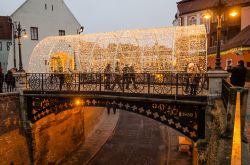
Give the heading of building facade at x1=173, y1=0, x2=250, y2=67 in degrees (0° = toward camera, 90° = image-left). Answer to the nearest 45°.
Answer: approximately 45°

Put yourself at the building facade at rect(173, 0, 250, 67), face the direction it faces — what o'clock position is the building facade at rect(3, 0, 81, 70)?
the building facade at rect(3, 0, 81, 70) is roughly at 1 o'clock from the building facade at rect(173, 0, 250, 67).
